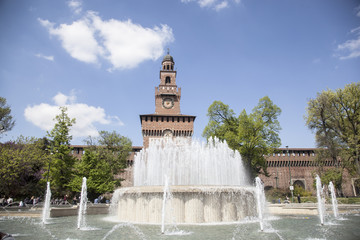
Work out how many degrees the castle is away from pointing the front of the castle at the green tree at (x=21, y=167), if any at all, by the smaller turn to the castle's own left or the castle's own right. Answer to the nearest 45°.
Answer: approximately 45° to the castle's own right

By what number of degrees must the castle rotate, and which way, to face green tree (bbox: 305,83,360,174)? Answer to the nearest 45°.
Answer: approximately 45° to its left

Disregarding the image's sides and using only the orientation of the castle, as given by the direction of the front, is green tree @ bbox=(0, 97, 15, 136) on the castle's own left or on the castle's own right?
on the castle's own right

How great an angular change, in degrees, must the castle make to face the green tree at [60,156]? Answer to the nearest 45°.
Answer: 0° — it already faces it

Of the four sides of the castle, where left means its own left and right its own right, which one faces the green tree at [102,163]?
front

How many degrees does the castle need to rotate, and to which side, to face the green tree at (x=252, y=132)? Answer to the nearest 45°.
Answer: approximately 45° to its left

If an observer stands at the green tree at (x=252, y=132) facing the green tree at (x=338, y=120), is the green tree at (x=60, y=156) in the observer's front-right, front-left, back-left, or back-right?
back-right

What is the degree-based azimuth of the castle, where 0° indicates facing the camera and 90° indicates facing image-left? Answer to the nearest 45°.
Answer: approximately 0°
